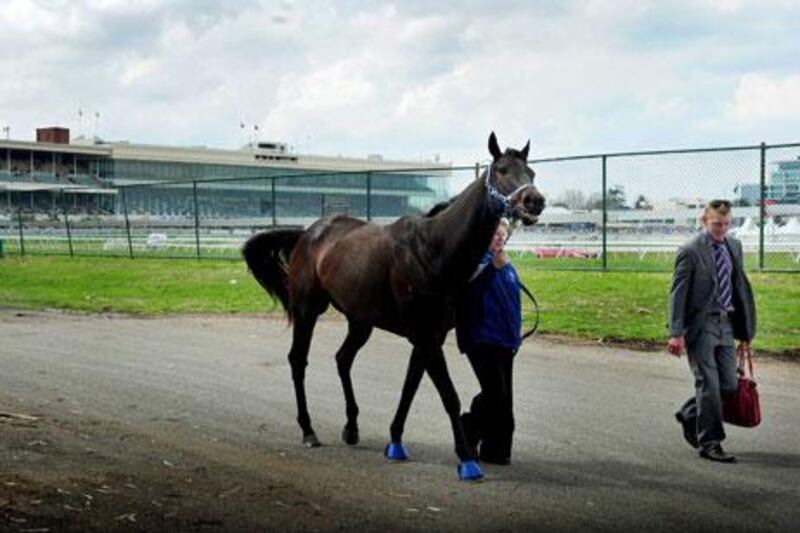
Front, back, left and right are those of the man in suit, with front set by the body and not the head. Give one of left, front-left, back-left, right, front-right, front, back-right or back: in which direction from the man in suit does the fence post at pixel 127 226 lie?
back

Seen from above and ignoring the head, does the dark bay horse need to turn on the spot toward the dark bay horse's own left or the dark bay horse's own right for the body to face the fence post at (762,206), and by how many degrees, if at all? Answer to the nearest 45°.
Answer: approximately 90° to the dark bay horse's own left

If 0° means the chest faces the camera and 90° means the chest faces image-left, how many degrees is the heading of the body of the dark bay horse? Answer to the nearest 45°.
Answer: approximately 315°

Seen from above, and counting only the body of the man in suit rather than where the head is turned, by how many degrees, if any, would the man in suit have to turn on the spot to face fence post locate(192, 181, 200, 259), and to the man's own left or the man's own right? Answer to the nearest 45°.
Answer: approximately 180°

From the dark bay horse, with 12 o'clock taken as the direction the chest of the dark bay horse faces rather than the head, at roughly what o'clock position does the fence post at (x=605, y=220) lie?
The fence post is roughly at 8 o'clock from the dark bay horse.

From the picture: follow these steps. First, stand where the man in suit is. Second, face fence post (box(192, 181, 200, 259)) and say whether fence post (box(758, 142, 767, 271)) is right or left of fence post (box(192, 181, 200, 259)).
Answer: right

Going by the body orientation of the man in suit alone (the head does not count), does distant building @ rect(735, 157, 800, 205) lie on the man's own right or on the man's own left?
on the man's own left

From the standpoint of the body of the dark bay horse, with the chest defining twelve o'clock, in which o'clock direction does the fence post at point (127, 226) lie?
The fence post is roughly at 7 o'clock from the dark bay horse.
